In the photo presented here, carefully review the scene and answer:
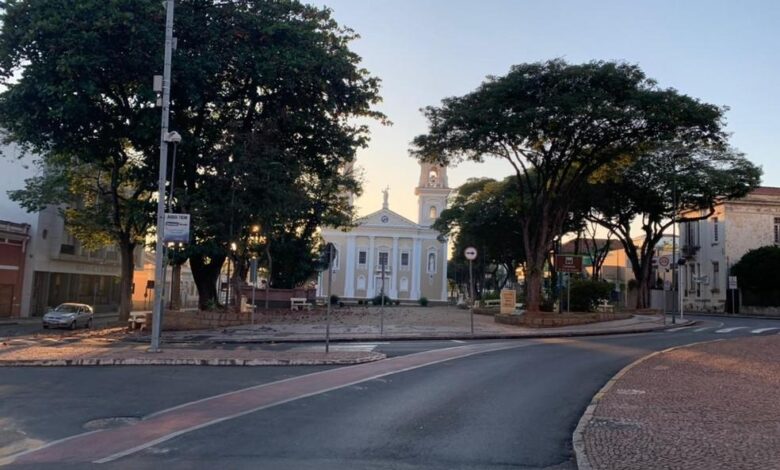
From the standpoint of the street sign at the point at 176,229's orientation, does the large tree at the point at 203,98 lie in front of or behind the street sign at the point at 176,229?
behind

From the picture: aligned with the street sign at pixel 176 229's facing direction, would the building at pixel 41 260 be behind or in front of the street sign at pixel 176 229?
behind

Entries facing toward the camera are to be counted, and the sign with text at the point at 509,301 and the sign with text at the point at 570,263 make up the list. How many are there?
2

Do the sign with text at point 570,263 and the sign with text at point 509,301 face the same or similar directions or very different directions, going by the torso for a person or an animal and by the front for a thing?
same or similar directions

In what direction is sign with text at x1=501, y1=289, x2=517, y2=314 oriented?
toward the camera

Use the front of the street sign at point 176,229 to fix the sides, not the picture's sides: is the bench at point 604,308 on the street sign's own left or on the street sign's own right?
on the street sign's own left

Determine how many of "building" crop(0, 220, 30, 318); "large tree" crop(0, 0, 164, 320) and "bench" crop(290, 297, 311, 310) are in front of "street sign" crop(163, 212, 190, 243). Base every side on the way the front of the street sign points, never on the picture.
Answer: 0

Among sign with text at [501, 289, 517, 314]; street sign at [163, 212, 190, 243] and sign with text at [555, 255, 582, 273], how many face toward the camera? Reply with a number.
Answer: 3

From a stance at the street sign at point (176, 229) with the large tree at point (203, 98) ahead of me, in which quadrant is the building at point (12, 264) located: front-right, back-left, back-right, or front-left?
front-left

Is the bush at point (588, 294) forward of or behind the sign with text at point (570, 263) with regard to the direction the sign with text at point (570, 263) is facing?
behind

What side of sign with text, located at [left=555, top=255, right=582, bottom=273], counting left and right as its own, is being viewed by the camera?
front

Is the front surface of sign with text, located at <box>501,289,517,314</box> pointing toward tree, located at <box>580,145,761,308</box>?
no

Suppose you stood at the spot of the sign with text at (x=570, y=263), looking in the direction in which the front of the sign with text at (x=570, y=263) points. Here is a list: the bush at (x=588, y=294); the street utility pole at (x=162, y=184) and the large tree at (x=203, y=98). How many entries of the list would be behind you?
1

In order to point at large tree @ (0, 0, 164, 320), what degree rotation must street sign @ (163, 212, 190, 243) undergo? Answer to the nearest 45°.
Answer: approximately 135° to its right

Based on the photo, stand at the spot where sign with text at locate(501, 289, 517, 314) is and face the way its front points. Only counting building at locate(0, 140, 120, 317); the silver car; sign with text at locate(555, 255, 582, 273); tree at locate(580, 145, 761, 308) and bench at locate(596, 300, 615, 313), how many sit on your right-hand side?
2

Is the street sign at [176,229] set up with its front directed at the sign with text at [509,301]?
no

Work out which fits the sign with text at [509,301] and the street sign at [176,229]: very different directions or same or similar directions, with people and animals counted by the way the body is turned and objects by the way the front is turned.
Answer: same or similar directions
